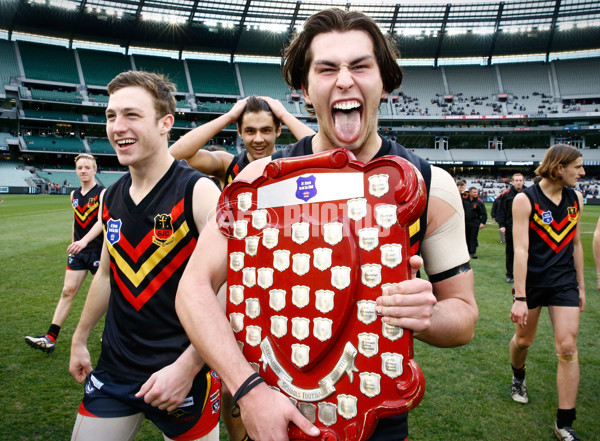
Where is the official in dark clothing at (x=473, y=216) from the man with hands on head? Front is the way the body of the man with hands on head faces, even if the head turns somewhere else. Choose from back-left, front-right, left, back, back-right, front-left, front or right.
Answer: back-left

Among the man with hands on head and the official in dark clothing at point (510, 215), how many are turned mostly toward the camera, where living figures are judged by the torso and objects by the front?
2

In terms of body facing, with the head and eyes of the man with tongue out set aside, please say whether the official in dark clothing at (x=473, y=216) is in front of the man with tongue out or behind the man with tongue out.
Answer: behind

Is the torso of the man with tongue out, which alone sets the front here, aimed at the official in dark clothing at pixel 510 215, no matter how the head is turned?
no

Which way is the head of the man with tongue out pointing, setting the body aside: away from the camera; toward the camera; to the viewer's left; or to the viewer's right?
toward the camera

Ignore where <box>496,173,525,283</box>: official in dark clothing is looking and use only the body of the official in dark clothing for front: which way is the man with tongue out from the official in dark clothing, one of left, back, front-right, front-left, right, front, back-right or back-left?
front

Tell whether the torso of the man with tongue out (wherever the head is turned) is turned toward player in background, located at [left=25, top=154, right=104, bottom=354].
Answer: no

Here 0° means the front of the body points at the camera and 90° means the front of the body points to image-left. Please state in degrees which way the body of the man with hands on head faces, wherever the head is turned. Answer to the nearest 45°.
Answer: approximately 0°

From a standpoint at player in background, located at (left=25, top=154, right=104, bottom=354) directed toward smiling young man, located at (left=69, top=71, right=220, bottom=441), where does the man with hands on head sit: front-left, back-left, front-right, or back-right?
front-left

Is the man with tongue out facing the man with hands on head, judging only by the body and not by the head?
no

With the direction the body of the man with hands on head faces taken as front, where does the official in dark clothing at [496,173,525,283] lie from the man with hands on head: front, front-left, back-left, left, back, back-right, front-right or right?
back-left

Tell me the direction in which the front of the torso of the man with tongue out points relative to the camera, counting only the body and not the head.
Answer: toward the camera

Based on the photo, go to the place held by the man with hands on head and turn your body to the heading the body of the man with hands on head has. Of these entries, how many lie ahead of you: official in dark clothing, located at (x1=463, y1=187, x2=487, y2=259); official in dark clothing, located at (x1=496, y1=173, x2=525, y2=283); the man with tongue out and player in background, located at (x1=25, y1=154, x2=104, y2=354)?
1

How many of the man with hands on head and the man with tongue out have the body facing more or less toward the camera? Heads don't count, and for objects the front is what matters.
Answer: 2

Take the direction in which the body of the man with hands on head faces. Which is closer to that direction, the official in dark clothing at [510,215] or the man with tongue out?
the man with tongue out

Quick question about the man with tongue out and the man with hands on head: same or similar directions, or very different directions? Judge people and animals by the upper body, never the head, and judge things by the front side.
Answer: same or similar directions

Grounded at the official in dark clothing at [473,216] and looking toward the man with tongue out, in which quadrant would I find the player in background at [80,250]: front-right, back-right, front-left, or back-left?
front-right

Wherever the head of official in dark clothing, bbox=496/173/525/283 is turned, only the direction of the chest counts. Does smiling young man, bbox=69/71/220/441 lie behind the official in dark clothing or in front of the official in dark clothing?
in front
